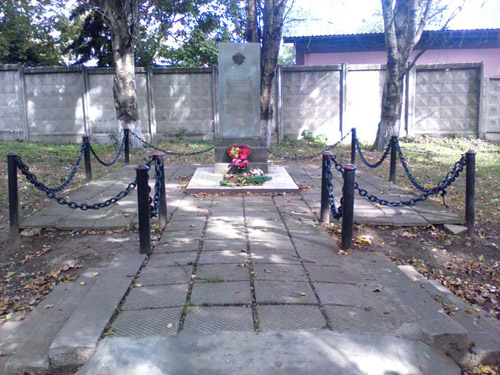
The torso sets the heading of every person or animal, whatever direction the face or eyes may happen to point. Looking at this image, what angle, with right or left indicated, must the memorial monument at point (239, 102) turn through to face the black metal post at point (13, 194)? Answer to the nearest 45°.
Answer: approximately 45° to its right

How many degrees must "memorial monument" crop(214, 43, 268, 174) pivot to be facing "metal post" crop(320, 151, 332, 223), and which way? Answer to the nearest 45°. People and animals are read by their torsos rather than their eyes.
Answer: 0° — it already faces it

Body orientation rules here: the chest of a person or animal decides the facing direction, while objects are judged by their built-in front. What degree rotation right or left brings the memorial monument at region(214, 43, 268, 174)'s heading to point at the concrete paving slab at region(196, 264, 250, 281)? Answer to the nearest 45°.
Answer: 0° — it already faces it

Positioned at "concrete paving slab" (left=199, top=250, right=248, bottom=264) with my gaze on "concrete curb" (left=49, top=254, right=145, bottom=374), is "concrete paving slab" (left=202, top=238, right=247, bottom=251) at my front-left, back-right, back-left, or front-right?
back-right

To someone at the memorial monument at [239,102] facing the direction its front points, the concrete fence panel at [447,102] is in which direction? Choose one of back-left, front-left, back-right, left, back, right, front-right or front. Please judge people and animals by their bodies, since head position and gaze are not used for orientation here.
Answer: back-left

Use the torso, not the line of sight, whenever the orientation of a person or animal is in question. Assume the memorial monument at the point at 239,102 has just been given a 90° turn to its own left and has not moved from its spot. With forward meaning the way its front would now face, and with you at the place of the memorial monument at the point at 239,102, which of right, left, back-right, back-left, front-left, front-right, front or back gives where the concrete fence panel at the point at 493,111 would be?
front-left

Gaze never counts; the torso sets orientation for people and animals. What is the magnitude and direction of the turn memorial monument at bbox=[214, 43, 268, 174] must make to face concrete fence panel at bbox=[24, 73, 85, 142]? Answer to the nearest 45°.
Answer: approximately 135° to its right

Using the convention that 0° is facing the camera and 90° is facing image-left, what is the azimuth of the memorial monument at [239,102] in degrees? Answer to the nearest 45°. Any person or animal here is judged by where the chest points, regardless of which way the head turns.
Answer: approximately 0°

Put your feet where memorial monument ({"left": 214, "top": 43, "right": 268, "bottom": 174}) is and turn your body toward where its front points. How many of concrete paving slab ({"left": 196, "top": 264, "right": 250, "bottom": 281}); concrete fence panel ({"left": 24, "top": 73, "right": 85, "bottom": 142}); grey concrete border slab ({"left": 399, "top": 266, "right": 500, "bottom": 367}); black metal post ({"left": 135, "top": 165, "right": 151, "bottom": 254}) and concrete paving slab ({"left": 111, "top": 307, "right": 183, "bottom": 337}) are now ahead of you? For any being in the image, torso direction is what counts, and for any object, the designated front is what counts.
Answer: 4

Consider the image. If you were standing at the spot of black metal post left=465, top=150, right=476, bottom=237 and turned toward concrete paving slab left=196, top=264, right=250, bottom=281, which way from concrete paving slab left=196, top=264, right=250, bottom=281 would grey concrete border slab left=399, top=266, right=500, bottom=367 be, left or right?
left

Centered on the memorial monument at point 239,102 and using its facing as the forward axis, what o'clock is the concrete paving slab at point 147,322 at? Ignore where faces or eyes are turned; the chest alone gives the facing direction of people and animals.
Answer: The concrete paving slab is roughly at 12 o'clock from the memorial monument.
